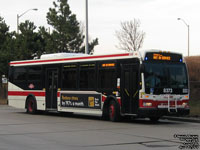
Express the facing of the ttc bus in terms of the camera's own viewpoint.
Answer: facing the viewer and to the right of the viewer
